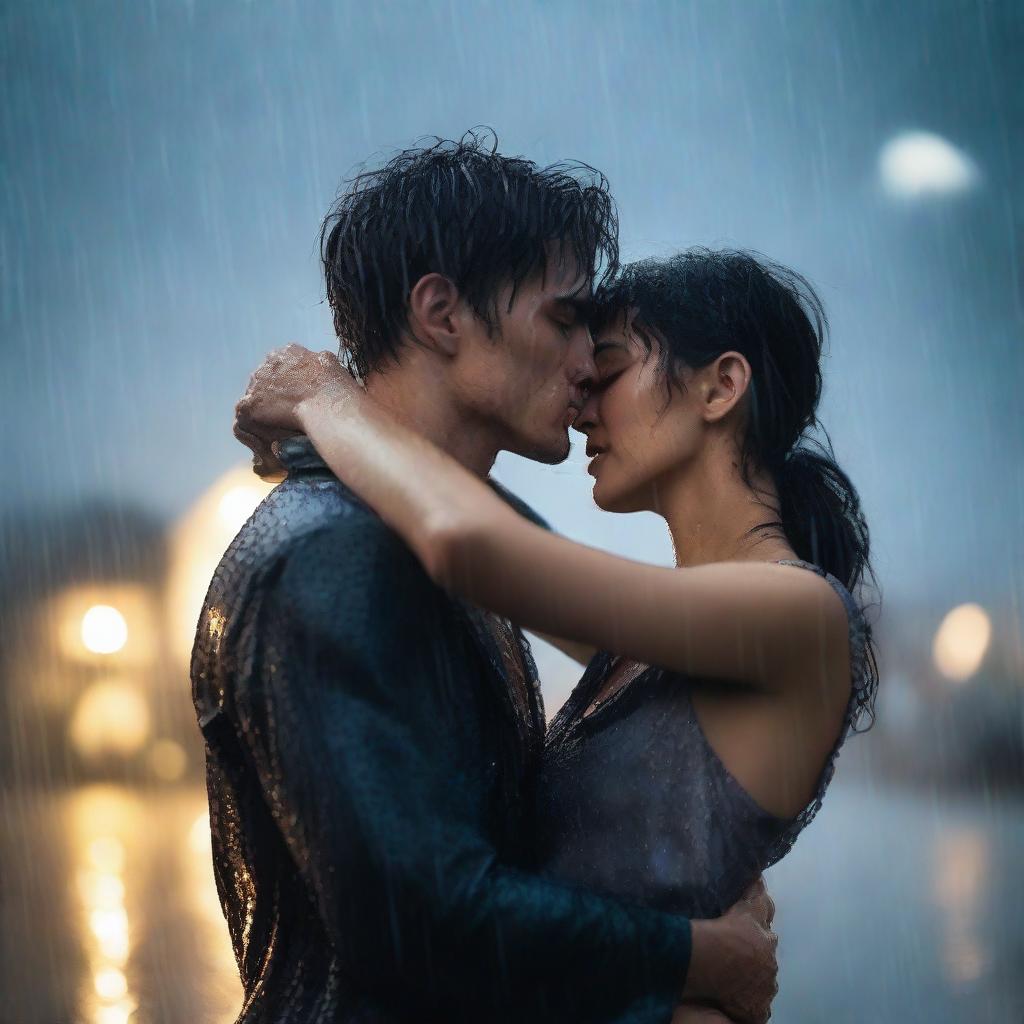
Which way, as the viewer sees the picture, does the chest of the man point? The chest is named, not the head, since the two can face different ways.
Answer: to the viewer's right

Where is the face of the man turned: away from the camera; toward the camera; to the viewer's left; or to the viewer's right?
to the viewer's right

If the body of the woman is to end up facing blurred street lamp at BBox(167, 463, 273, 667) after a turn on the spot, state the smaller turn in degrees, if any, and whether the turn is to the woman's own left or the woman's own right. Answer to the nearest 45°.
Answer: approximately 90° to the woman's own right

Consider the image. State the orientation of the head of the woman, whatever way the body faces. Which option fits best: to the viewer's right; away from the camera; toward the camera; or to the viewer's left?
to the viewer's left

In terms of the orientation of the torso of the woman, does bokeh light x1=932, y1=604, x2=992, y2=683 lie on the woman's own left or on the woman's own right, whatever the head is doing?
on the woman's own right

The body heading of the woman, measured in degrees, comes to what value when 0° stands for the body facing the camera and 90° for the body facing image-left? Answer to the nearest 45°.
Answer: approximately 90°

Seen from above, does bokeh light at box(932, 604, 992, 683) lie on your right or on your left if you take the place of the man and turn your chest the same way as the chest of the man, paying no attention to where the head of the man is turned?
on your left

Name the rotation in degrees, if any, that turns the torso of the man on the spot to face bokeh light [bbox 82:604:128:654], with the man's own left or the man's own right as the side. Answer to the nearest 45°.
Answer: approximately 90° to the man's own left

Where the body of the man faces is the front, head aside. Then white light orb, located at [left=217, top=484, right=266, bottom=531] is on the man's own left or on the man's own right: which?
on the man's own left

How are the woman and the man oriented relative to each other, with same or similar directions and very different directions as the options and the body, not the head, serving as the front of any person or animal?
very different directions
